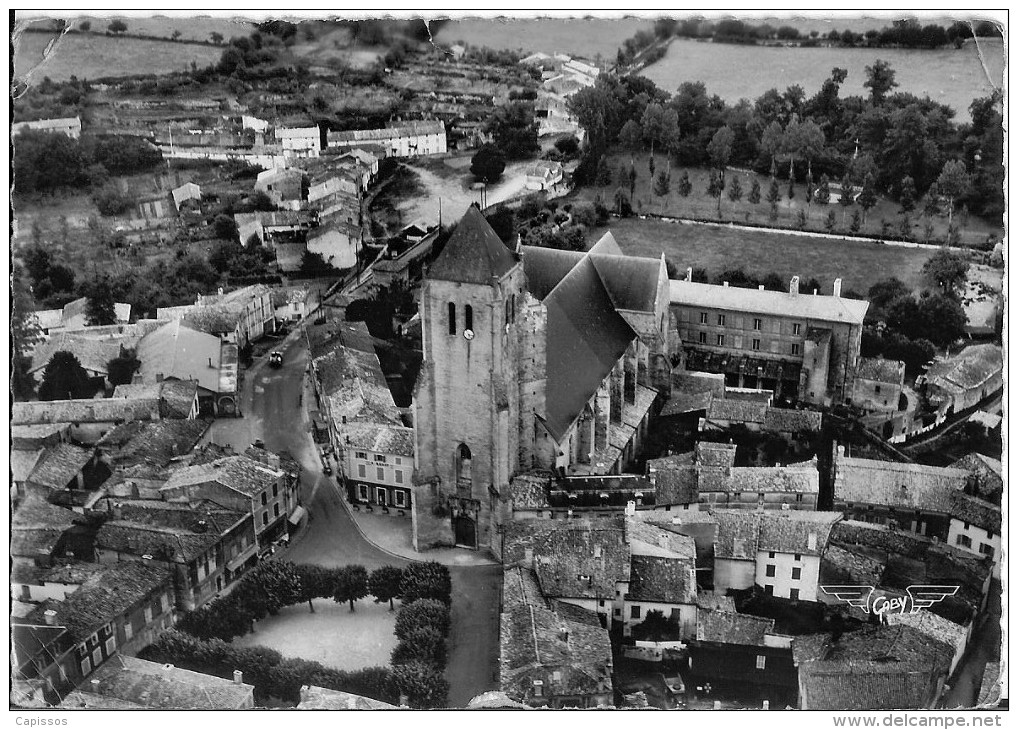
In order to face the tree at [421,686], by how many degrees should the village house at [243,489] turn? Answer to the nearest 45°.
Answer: approximately 45° to its right

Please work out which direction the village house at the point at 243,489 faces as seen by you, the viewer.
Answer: facing the viewer and to the right of the viewer
